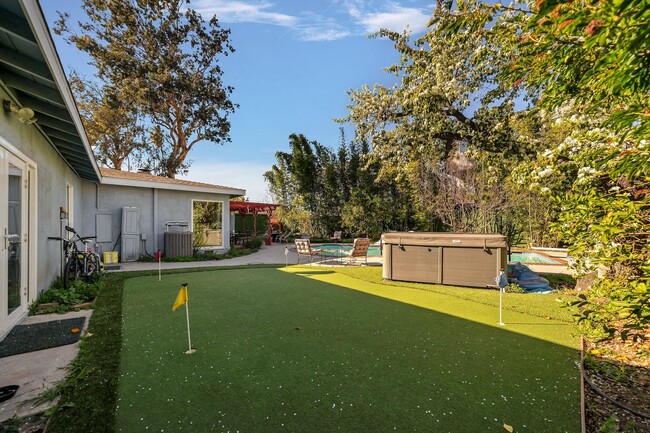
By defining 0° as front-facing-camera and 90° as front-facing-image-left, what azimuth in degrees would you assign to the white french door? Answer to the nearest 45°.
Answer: approximately 315°

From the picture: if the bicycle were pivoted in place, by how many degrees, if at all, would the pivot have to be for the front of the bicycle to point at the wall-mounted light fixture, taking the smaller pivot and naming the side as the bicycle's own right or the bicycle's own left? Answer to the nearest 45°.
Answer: approximately 45° to the bicycle's own left

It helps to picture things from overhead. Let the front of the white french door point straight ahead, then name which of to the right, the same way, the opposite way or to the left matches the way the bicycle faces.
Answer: to the right

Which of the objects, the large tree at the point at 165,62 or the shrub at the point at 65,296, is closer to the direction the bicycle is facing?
the shrub

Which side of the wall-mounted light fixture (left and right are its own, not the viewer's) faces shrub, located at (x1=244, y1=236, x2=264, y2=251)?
left

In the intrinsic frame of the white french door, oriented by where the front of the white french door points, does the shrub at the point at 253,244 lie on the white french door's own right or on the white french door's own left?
on the white french door's own left

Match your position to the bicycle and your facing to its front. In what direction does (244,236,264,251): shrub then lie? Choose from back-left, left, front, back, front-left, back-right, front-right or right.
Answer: back

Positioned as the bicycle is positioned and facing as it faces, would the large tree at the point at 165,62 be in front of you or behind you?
behind

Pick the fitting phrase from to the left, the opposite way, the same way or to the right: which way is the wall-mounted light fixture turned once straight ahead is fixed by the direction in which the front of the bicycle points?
to the left

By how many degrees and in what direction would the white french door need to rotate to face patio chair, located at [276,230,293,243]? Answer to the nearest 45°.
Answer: approximately 90° to its left
